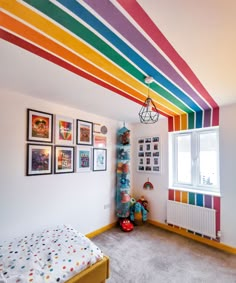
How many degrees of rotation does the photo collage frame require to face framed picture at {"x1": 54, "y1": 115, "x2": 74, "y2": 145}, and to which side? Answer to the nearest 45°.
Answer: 0° — it already faces it

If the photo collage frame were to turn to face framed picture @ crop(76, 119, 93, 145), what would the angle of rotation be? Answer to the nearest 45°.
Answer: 0° — it already faces it

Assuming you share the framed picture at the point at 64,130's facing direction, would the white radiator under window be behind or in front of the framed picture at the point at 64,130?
in front

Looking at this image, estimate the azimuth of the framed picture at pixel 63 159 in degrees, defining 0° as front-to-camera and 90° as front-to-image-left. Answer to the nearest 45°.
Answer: approximately 315°

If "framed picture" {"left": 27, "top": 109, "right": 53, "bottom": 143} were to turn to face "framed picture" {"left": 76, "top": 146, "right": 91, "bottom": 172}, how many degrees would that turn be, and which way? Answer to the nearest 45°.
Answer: approximately 90° to its left

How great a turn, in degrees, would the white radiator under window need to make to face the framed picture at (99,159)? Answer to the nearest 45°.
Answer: approximately 45° to its right

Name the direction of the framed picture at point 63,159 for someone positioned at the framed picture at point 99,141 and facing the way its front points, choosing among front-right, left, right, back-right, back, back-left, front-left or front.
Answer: right

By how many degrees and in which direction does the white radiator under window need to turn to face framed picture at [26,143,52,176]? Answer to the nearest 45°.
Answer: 0° — it already faces it

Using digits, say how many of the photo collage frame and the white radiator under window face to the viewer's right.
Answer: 0

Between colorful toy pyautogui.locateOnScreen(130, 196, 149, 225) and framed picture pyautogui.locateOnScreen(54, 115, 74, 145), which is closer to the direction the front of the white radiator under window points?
the framed picture
